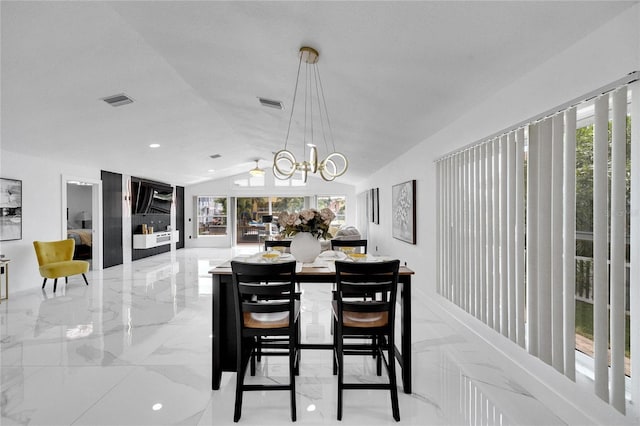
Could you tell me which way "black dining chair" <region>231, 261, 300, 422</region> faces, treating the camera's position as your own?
facing away from the viewer

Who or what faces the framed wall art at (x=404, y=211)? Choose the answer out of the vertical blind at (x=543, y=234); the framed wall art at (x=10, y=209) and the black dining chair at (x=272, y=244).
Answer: the framed wall art at (x=10, y=209)

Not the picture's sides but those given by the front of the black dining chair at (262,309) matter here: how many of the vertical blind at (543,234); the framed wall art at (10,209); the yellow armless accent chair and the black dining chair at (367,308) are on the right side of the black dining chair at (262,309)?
2

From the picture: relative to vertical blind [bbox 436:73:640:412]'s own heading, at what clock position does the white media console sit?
The white media console is roughly at 2 o'clock from the vertical blind.

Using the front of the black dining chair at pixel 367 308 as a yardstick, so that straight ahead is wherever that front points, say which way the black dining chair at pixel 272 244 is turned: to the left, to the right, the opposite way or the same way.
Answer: the opposite way

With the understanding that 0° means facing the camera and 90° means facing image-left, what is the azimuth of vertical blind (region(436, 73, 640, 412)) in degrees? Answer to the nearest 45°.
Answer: approximately 45°

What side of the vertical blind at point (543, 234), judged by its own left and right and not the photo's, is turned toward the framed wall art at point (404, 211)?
right

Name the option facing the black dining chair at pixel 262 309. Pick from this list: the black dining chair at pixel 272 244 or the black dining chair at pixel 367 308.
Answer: the black dining chair at pixel 272 244

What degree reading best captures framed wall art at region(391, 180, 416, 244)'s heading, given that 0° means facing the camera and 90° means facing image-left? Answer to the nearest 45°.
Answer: approximately 45°

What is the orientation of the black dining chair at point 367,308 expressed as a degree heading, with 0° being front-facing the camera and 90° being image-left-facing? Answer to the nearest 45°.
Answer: approximately 180°
